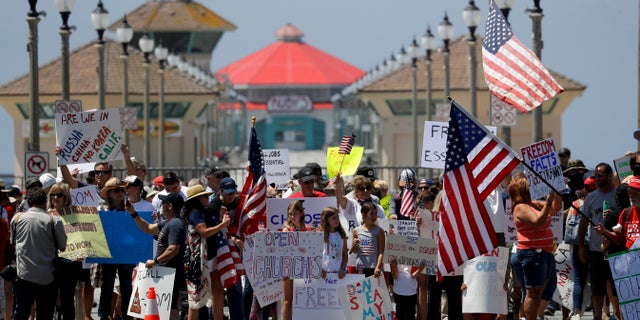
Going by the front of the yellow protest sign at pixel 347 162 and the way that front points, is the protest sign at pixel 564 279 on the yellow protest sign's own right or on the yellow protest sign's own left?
on the yellow protest sign's own left

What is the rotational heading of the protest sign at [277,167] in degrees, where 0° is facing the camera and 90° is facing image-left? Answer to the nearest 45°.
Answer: approximately 0°

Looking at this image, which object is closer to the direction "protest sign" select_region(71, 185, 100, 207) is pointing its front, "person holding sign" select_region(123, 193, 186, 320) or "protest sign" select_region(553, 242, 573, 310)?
the person holding sign
